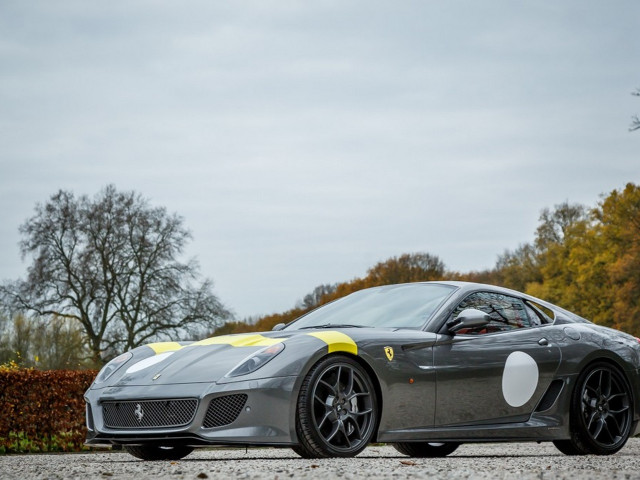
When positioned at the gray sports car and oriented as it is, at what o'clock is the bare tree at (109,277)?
The bare tree is roughly at 4 o'clock from the gray sports car.

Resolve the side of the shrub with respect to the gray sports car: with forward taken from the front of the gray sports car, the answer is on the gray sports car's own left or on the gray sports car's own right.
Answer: on the gray sports car's own right

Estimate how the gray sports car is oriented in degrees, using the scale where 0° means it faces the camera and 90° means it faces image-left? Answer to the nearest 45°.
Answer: approximately 45°

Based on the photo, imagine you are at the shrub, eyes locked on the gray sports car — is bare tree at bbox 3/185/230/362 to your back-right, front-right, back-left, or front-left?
back-left
